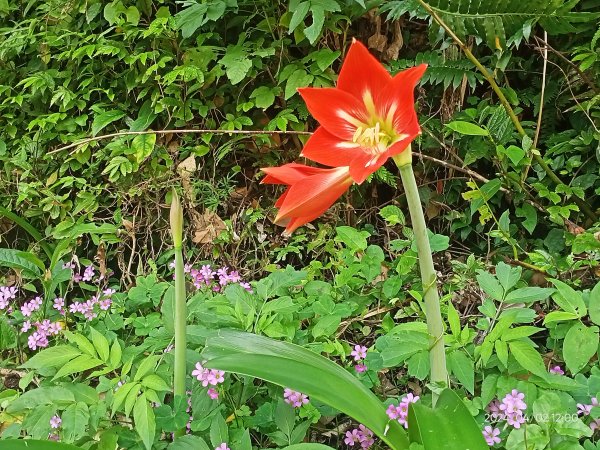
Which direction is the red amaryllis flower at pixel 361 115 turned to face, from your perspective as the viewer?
facing the viewer and to the left of the viewer

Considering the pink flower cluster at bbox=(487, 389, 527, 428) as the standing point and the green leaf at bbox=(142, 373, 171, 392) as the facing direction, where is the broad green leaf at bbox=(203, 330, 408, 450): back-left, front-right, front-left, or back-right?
front-left

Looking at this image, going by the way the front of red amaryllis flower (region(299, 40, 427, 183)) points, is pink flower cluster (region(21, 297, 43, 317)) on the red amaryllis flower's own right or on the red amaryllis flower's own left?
on the red amaryllis flower's own right

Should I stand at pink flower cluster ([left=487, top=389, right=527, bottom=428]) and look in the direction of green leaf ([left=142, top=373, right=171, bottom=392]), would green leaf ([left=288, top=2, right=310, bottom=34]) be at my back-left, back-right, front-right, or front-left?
front-right
